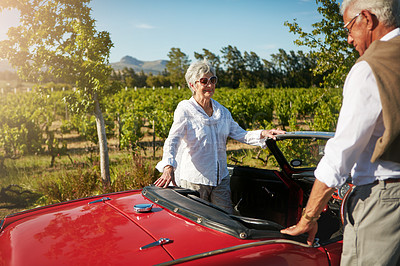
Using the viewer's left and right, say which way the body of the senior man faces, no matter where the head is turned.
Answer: facing away from the viewer and to the left of the viewer

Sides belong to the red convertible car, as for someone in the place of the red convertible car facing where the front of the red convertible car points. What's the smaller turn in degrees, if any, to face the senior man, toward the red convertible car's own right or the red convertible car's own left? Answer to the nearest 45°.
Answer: approximately 45° to the red convertible car's own right

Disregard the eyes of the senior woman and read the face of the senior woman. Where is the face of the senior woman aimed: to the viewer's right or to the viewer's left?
to the viewer's right

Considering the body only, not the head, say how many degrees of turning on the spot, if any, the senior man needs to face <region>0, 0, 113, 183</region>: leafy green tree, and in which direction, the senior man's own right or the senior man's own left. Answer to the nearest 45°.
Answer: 0° — they already face it

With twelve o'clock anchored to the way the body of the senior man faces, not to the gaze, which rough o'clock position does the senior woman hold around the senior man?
The senior woman is roughly at 12 o'clock from the senior man.

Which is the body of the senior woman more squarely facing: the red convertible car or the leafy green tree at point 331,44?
the red convertible car

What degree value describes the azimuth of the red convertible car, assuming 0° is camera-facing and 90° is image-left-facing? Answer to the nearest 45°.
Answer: approximately 225°

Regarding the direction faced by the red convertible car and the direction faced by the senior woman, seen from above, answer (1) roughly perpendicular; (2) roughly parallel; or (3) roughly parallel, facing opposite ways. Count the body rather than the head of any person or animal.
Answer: roughly perpendicular

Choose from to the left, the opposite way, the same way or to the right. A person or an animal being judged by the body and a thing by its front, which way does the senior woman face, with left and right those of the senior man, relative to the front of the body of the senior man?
the opposite way

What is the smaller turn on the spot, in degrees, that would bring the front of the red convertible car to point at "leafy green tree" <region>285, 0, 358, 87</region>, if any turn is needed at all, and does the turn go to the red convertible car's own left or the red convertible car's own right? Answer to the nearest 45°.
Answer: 0° — it already faces it

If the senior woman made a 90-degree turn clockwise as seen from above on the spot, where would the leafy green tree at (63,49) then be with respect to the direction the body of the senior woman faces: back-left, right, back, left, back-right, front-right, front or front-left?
right

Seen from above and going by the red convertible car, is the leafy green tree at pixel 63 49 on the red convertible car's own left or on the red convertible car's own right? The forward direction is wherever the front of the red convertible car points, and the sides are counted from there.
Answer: on the red convertible car's own left
